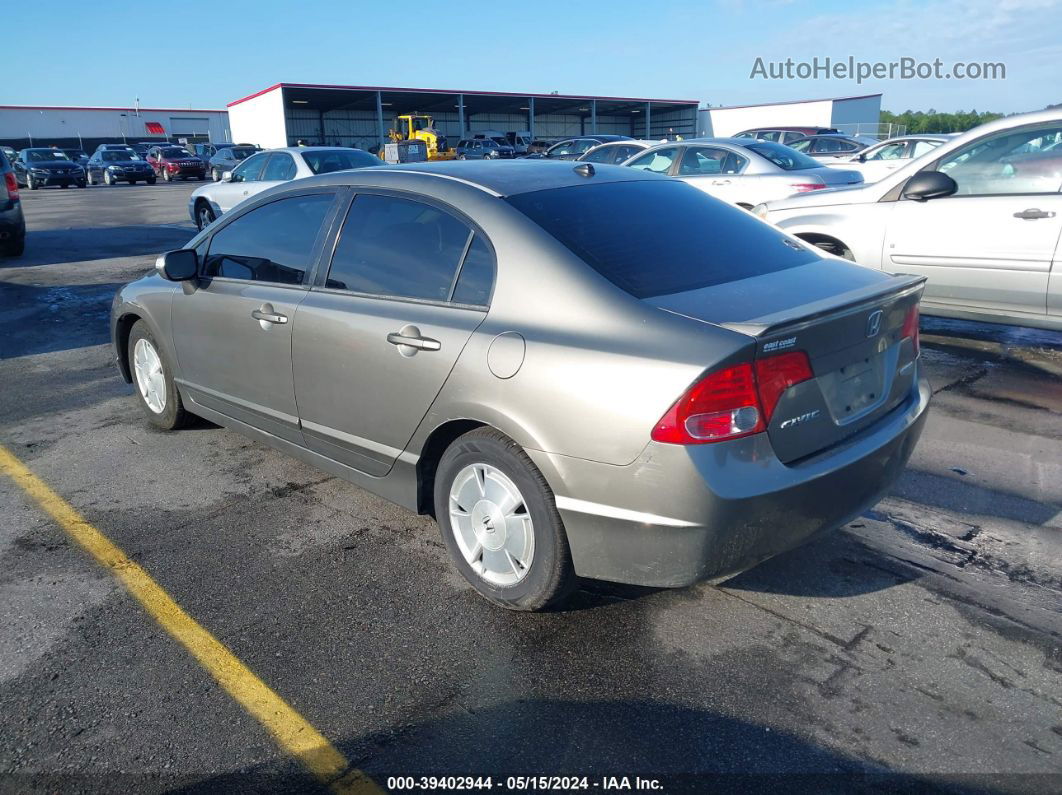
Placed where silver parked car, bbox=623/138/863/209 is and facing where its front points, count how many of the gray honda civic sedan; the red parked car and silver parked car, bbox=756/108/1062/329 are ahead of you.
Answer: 1

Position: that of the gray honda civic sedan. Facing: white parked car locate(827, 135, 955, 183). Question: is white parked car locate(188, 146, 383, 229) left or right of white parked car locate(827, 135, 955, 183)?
left

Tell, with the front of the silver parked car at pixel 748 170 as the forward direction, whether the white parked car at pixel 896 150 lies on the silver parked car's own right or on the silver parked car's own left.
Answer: on the silver parked car's own right

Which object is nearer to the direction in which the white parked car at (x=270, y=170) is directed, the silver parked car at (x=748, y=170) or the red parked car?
the red parked car

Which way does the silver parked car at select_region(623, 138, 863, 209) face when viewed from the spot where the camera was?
facing away from the viewer and to the left of the viewer

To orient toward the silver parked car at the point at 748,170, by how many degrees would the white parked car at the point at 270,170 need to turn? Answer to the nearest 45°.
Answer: approximately 180°

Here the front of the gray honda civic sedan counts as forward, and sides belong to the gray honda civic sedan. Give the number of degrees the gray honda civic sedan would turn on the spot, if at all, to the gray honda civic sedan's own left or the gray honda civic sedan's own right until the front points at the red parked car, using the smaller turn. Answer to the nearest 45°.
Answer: approximately 45° to the gray honda civic sedan's own right

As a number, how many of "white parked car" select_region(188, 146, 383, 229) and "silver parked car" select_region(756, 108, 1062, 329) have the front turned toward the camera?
0

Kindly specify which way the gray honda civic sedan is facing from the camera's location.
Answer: facing away from the viewer and to the left of the viewer

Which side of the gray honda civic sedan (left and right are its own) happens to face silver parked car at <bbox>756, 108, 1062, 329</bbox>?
right

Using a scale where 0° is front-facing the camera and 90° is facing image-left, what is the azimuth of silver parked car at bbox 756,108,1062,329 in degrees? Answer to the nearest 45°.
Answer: approximately 90°

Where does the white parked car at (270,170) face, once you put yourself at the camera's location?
facing away from the viewer and to the left of the viewer
